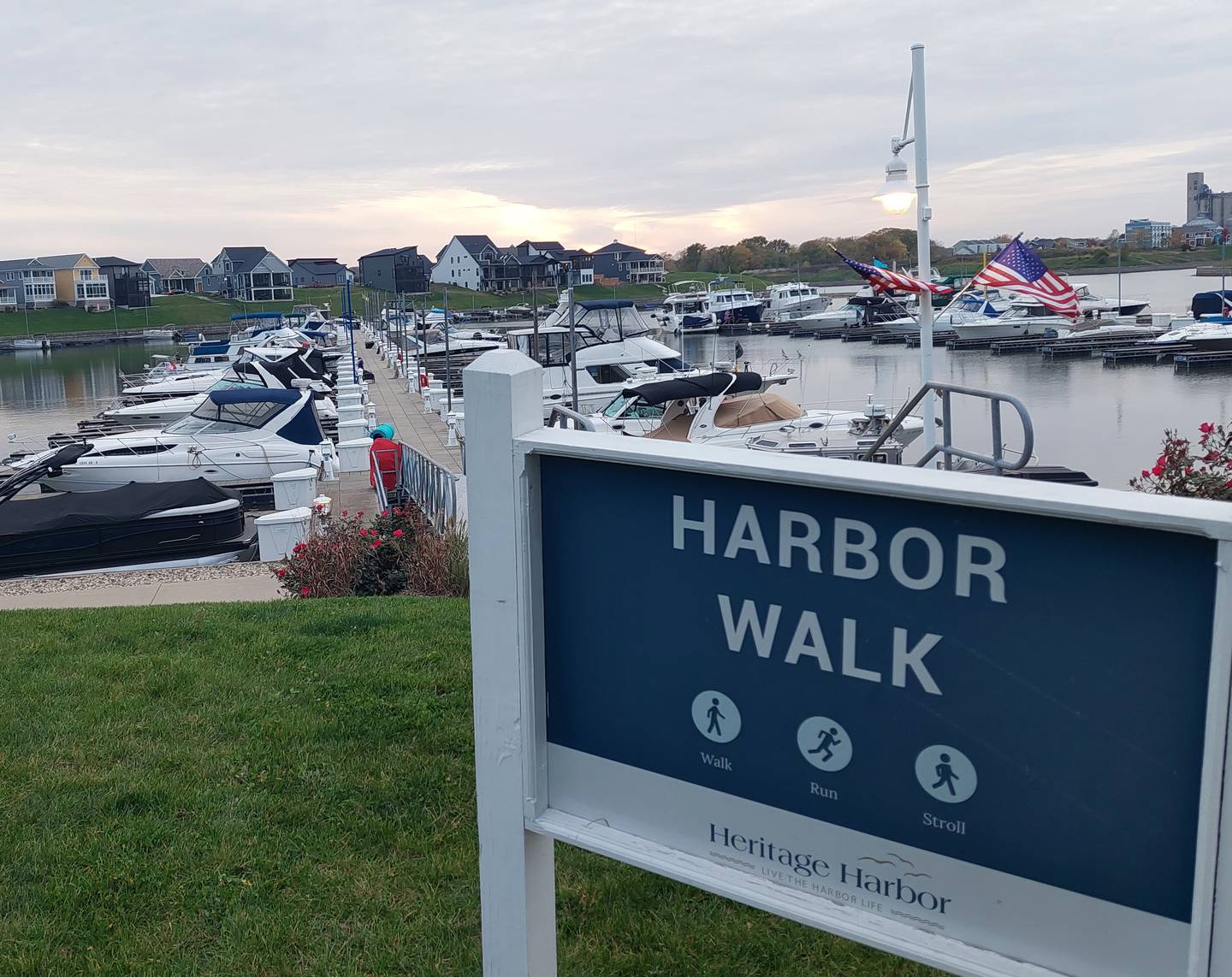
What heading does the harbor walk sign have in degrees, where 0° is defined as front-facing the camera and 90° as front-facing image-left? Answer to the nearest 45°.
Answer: approximately 45°

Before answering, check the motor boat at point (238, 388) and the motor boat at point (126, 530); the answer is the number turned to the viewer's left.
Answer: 2

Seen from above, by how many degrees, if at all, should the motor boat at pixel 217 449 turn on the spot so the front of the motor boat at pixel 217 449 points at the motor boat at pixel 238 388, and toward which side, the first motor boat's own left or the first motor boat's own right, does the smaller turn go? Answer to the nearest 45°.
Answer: approximately 90° to the first motor boat's own right

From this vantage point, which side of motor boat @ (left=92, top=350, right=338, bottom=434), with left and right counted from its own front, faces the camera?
left

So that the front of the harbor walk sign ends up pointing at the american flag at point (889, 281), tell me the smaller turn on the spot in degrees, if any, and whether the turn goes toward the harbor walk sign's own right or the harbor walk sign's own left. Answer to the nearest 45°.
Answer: approximately 135° to the harbor walk sign's own right

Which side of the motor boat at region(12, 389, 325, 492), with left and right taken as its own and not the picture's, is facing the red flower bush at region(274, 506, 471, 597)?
left

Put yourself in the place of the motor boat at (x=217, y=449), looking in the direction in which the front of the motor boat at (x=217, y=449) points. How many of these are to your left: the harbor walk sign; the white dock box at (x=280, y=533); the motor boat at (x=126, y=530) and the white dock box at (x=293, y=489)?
4

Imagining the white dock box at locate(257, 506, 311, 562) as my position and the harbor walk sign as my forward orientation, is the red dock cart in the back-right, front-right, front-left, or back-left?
back-left

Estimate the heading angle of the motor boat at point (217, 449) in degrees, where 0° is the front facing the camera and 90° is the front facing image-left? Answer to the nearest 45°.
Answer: approximately 90°

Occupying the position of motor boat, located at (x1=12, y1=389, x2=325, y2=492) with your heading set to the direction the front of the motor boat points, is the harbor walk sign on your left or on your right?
on your left

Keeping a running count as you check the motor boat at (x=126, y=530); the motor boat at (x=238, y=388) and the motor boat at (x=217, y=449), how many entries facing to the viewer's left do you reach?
3

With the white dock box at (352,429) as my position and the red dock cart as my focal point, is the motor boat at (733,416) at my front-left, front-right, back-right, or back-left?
front-left

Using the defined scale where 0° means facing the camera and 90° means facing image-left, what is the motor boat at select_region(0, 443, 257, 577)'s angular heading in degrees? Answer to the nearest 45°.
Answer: approximately 90°
